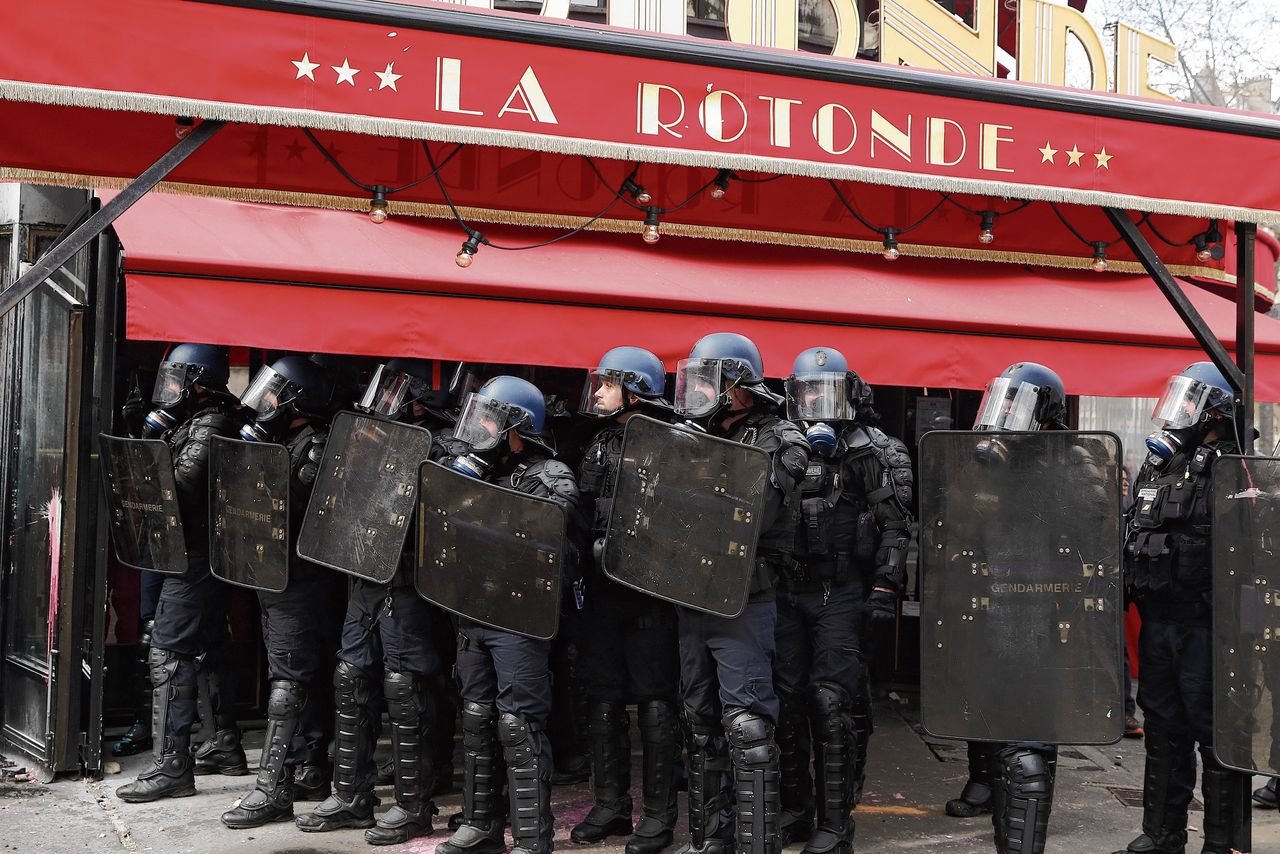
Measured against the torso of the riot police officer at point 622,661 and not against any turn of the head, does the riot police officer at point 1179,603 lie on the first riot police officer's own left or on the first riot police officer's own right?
on the first riot police officer's own left

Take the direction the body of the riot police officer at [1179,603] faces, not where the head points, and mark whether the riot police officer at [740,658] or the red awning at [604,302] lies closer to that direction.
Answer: the riot police officer

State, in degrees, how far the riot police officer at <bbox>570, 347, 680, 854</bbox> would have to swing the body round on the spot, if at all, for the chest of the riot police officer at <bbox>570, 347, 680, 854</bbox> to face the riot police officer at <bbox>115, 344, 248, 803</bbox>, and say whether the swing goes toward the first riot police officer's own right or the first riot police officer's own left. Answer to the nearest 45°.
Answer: approximately 45° to the first riot police officer's own right

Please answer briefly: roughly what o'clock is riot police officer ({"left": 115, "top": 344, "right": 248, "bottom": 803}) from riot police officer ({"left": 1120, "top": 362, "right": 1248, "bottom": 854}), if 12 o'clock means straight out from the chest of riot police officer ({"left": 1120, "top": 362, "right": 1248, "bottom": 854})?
riot police officer ({"left": 115, "top": 344, "right": 248, "bottom": 803}) is roughly at 1 o'clock from riot police officer ({"left": 1120, "top": 362, "right": 1248, "bottom": 854}).

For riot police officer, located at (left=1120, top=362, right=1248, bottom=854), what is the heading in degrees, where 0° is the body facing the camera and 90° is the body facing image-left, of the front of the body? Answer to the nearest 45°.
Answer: approximately 45°

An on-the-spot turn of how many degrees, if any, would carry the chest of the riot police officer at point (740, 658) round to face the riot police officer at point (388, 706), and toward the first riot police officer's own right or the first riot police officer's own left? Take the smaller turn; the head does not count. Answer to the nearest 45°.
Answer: approximately 45° to the first riot police officer's own right
